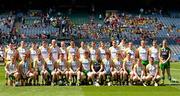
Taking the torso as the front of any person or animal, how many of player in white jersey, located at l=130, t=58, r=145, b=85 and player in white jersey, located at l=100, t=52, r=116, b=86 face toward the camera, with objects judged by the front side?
2

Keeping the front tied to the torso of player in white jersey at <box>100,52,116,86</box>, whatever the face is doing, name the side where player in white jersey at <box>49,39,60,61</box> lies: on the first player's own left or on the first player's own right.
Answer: on the first player's own right

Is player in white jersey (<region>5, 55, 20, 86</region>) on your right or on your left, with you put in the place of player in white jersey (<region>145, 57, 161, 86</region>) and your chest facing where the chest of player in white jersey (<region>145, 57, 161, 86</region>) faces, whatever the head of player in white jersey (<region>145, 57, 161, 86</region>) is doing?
on your right

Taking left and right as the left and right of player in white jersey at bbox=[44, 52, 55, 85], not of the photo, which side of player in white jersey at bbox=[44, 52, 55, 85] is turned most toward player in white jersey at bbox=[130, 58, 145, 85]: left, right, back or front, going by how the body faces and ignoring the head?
left

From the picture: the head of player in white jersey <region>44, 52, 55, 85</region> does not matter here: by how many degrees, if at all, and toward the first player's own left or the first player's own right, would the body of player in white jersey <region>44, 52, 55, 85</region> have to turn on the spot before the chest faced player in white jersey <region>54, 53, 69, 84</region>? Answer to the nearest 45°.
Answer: approximately 90° to the first player's own left

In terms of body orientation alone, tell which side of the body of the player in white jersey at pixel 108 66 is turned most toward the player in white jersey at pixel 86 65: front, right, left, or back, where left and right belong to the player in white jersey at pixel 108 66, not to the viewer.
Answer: right

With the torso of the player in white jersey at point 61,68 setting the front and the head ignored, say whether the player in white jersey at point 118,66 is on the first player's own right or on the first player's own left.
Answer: on the first player's own left

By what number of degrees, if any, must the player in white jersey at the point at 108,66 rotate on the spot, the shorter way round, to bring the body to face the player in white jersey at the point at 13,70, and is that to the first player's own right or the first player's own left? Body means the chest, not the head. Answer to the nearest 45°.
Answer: approximately 90° to the first player's own right

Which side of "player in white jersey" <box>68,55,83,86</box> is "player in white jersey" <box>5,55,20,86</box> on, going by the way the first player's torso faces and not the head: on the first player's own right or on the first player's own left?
on the first player's own right
